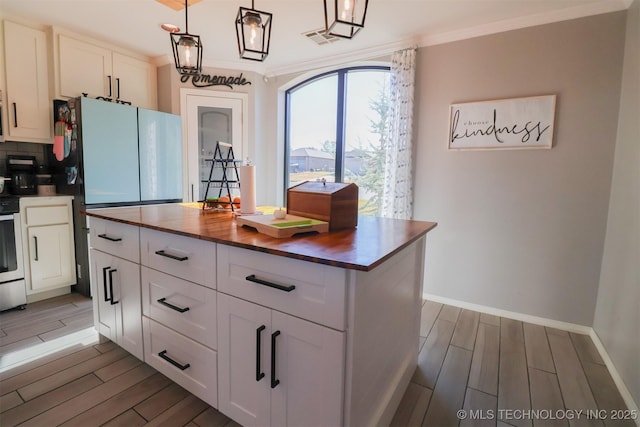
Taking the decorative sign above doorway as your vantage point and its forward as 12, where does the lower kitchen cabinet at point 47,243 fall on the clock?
The lower kitchen cabinet is roughly at 2 o'clock from the decorative sign above doorway.

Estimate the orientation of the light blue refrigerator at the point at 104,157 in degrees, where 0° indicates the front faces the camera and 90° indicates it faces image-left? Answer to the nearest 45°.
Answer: approximately 315°

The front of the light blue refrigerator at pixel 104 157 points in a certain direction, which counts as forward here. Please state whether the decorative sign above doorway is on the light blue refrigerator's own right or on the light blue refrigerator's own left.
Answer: on the light blue refrigerator's own left

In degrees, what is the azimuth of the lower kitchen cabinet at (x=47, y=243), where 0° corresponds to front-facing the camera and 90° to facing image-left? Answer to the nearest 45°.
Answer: approximately 315°
